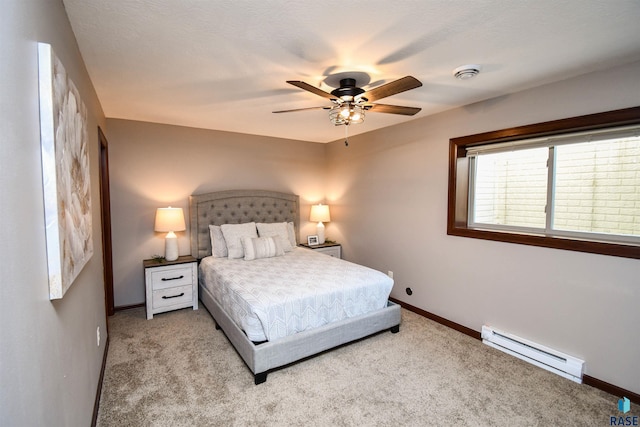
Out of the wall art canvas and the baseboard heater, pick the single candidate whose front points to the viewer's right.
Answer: the wall art canvas

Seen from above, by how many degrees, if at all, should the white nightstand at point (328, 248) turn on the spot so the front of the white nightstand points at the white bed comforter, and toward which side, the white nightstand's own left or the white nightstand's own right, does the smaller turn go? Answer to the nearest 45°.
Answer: approximately 45° to the white nightstand's own right

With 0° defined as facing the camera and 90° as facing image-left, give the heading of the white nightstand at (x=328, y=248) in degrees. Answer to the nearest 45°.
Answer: approximately 315°

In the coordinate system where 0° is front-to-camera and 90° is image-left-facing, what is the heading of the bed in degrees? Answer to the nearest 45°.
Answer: approximately 315°

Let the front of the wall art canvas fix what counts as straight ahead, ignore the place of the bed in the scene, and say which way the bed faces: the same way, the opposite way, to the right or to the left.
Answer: to the right

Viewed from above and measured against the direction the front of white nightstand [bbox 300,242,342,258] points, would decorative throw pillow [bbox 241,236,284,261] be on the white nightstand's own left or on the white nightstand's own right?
on the white nightstand's own right

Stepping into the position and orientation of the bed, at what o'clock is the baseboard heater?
The baseboard heater is roughly at 11 o'clock from the bed.

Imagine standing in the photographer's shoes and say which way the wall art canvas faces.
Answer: facing to the right of the viewer

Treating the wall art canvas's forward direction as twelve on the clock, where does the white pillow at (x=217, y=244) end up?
The white pillow is roughly at 10 o'clock from the wall art canvas.

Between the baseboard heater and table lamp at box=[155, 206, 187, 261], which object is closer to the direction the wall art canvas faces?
the baseboard heater

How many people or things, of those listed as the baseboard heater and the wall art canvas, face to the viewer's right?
1

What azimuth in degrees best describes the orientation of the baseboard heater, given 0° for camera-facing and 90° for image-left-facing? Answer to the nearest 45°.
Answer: approximately 45°

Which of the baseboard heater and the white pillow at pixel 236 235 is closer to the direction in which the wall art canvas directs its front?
the baseboard heater

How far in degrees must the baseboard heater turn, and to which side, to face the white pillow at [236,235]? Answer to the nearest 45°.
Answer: approximately 45° to its right

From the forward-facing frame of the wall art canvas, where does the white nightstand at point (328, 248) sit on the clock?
The white nightstand is roughly at 11 o'clock from the wall art canvas.

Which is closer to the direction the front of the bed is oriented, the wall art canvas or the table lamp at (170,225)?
the wall art canvas
